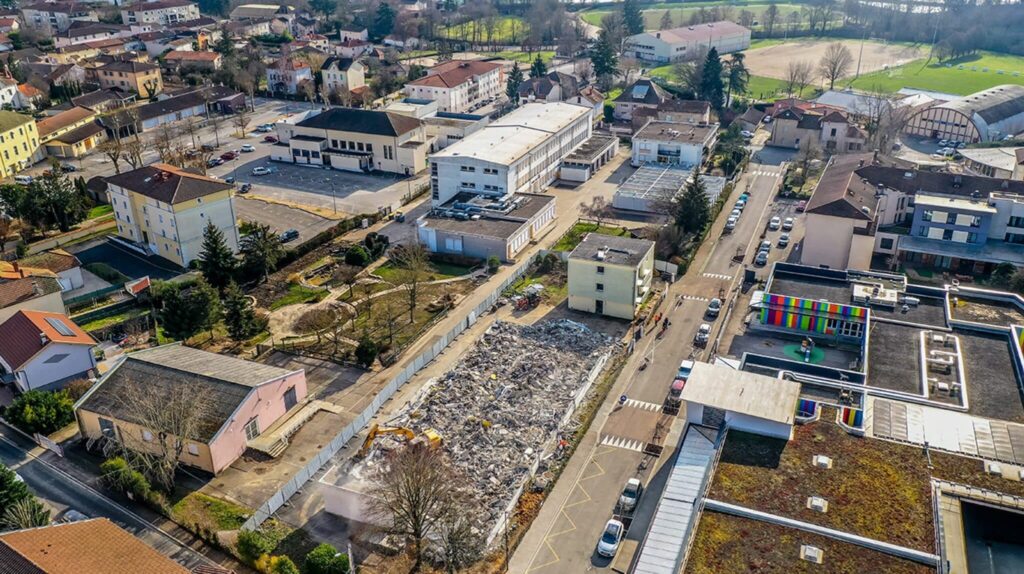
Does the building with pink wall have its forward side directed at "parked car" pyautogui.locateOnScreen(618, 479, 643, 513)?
yes

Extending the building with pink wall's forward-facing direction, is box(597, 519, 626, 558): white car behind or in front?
in front

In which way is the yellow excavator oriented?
to the viewer's left

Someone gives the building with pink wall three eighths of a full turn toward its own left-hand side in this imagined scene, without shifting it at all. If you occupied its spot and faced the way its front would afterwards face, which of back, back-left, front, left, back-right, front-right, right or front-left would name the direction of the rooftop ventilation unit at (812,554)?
back-right

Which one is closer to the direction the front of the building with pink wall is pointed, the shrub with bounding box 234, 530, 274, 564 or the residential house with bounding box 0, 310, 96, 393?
the shrub

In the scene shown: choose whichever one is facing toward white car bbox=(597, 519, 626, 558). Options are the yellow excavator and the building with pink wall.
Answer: the building with pink wall

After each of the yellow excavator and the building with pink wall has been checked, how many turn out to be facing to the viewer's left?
1

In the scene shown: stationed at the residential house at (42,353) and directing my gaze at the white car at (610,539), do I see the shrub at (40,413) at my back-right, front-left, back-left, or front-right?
front-right

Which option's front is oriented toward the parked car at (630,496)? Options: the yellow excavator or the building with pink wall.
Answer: the building with pink wall

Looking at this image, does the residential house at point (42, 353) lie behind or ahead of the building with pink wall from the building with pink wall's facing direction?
behind

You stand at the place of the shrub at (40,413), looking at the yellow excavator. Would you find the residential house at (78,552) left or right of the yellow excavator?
right

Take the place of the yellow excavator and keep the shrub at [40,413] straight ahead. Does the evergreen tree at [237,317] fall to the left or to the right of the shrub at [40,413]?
right

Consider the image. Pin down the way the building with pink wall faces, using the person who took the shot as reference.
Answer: facing the viewer and to the right of the viewer

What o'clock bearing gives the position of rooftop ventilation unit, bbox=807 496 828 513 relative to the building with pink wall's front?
The rooftop ventilation unit is roughly at 12 o'clock from the building with pink wall.
